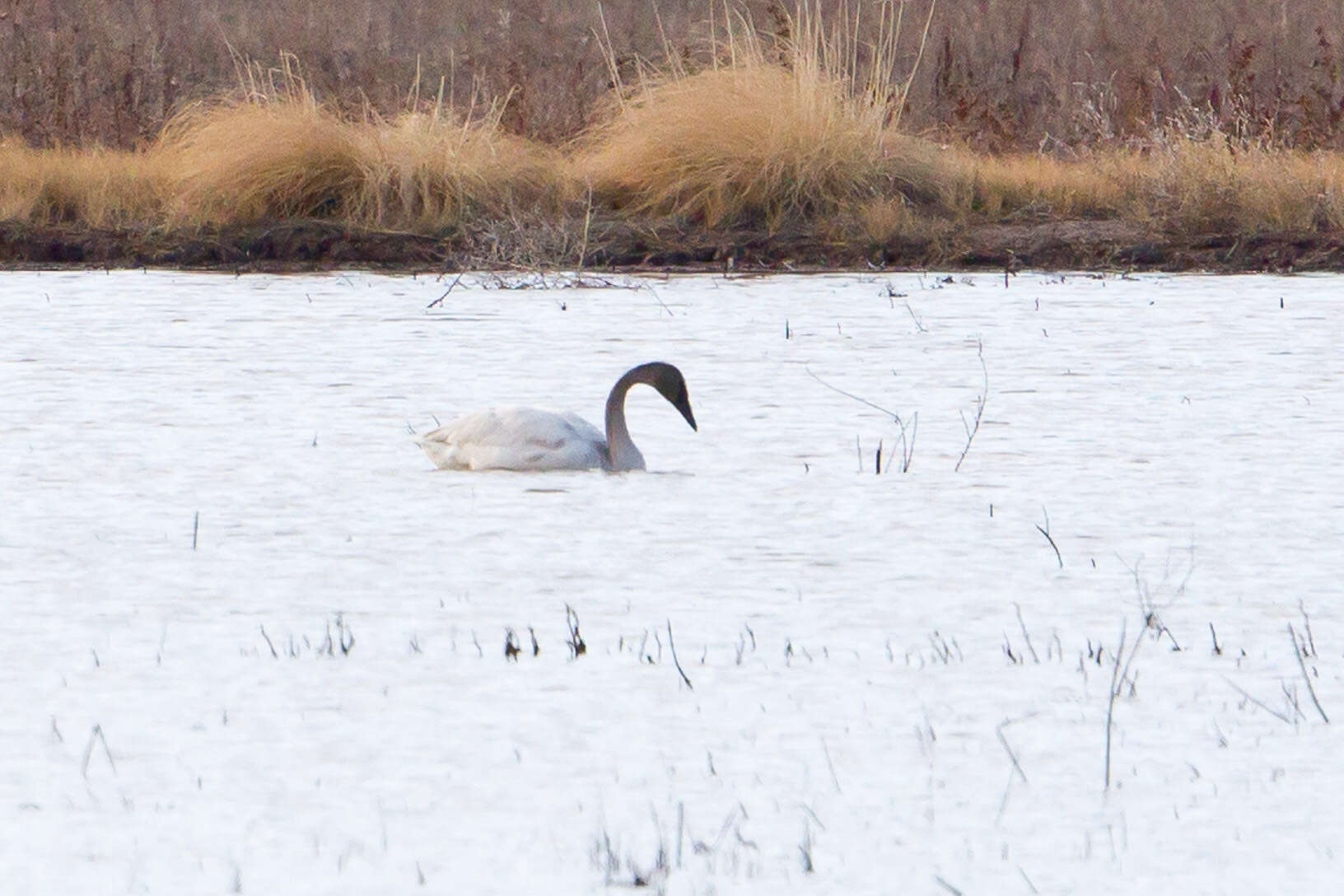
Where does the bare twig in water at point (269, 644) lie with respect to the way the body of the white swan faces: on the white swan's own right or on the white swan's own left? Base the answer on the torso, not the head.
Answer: on the white swan's own right

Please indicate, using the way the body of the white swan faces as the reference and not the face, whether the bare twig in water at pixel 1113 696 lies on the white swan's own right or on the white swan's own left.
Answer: on the white swan's own right

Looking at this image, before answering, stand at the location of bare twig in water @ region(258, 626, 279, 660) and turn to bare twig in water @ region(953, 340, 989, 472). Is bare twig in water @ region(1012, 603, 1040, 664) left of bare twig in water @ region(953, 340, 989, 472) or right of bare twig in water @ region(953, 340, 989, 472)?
right

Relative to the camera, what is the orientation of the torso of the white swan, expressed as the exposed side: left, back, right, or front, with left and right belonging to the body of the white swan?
right

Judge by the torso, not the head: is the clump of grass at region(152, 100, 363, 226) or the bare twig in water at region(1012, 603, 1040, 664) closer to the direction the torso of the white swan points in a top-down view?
the bare twig in water

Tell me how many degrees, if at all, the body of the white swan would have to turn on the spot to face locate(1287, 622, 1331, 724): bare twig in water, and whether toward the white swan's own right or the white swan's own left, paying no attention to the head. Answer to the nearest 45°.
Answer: approximately 45° to the white swan's own right

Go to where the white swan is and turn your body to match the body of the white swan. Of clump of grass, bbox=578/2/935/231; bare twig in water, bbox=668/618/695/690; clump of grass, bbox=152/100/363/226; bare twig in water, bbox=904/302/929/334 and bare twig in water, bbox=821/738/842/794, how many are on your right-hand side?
2

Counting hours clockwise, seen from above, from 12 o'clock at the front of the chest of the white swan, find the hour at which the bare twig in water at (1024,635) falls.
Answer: The bare twig in water is roughly at 2 o'clock from the white swan.

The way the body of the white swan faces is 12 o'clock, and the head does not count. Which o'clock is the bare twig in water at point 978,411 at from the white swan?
The bare twig in water is roughly at 11 o'clock from the white swan.

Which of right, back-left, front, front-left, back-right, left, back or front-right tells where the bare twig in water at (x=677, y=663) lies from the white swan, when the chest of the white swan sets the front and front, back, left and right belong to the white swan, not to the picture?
right

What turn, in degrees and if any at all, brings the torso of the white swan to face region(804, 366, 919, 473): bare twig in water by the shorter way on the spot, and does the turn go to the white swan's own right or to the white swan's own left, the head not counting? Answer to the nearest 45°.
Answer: approximately 45° to the white swan's own left

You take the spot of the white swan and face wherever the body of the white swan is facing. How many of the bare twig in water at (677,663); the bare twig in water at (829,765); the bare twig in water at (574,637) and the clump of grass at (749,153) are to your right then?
3

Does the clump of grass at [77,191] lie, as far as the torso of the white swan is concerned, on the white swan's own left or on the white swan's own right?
on the white swan's own left

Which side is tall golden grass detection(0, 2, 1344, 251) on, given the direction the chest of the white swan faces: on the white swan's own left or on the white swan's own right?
on the white swan's own left

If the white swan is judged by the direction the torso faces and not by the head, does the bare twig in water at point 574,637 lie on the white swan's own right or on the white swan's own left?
on the white swan's own right

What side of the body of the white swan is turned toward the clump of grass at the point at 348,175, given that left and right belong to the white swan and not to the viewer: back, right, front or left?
left
